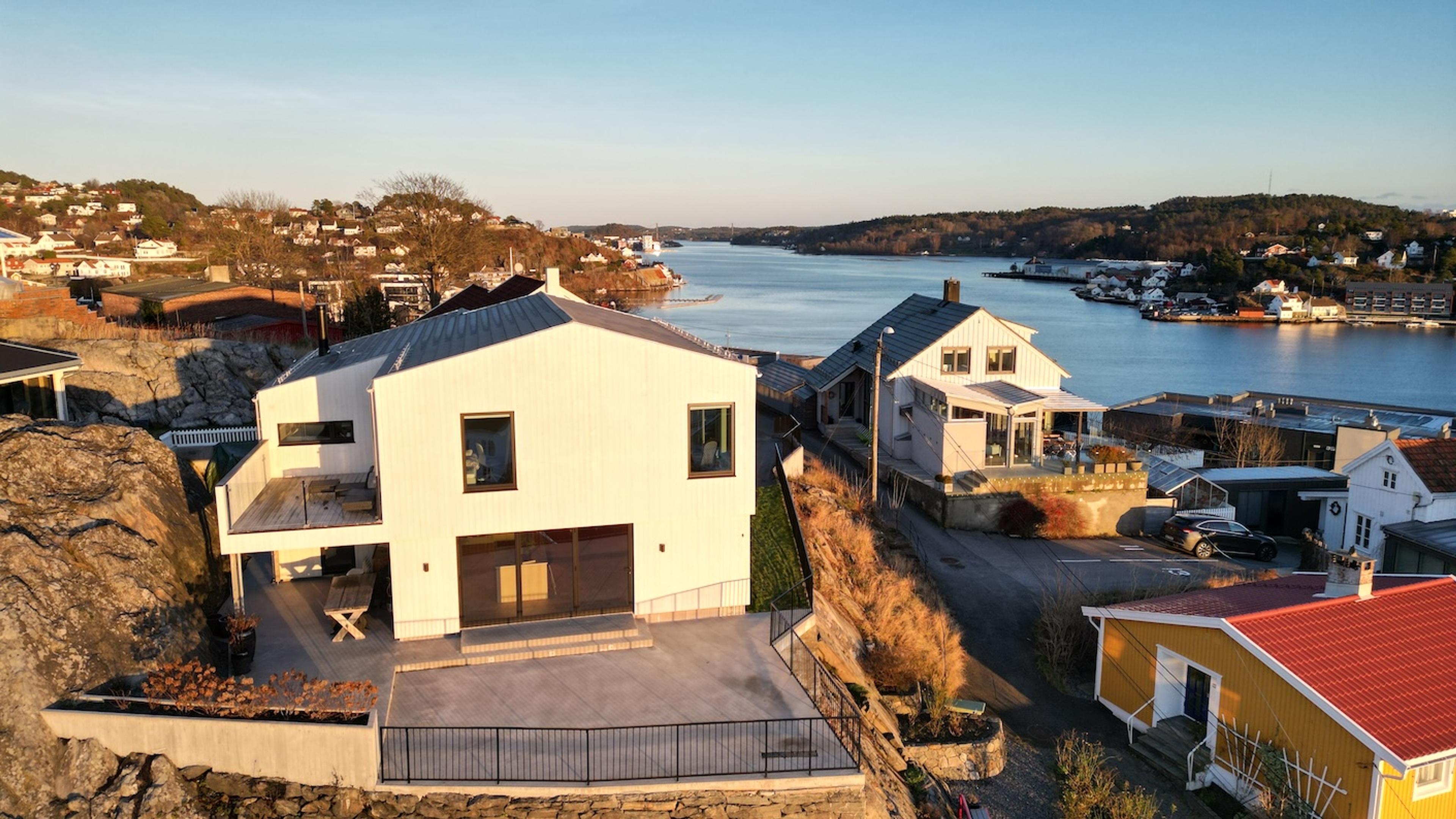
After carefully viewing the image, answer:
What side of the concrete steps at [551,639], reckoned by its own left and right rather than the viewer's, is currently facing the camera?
front

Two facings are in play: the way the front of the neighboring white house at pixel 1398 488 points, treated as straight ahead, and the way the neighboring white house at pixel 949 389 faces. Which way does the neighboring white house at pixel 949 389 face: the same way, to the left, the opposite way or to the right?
to the left

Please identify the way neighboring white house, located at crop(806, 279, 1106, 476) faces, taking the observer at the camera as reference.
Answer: facing the viewer and to the right of the viewer

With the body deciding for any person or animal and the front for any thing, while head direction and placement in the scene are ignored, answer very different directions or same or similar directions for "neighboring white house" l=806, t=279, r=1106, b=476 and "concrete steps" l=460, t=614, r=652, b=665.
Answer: same or similar directions

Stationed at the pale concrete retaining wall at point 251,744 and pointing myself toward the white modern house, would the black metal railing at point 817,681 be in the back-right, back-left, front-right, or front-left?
front-right

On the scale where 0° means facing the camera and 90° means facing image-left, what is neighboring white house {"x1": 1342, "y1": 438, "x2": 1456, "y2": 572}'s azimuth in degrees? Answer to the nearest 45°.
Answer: approximately 45°

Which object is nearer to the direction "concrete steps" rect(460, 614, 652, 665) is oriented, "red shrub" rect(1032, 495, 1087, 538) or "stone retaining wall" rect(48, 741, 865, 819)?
the stone retaining wall

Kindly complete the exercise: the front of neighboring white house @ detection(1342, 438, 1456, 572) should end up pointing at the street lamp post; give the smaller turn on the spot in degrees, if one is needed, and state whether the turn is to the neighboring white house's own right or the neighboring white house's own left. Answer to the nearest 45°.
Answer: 0° — it already faces it

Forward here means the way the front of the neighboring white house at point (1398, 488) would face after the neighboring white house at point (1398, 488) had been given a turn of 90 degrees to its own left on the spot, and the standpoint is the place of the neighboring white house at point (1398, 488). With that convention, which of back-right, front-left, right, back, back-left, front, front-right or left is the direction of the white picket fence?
right

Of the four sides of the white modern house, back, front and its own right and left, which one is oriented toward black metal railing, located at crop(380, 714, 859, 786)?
front

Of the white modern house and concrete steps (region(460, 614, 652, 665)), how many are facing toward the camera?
2

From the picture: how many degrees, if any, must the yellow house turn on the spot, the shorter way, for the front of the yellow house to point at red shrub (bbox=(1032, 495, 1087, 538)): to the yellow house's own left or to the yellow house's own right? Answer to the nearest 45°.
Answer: approximately 90° to the yellow house's own right

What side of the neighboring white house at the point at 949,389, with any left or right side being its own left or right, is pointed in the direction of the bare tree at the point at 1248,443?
left

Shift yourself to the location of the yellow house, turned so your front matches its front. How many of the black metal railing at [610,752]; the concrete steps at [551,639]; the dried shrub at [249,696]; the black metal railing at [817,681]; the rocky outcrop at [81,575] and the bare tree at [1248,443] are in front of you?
5

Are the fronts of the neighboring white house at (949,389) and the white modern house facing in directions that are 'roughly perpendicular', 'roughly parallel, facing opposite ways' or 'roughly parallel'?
roughly parallel

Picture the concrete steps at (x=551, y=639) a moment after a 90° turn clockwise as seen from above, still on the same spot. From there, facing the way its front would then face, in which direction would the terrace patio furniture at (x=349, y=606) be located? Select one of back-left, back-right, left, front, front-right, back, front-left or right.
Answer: front
